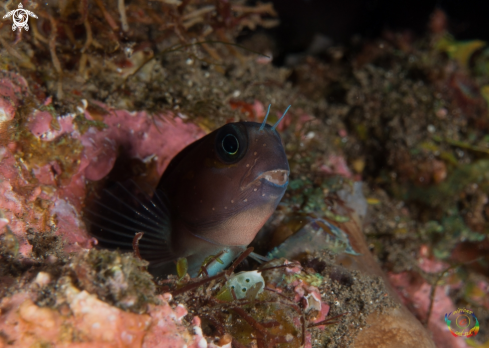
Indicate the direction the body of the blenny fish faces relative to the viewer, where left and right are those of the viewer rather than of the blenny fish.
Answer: facing the viewer and to the right of the viewer
